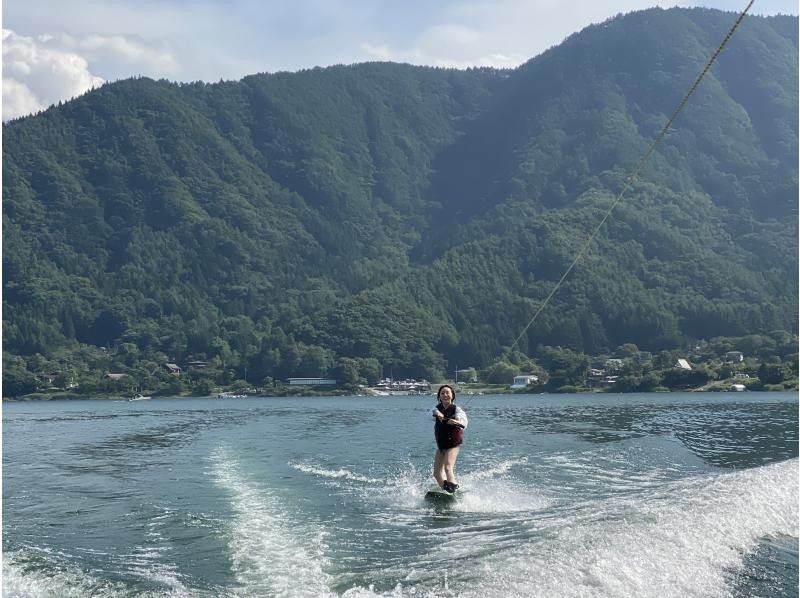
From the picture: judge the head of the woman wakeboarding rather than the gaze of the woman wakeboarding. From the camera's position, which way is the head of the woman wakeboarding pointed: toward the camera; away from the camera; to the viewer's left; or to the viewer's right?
toward the camera

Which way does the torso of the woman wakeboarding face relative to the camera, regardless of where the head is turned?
toward the camera
